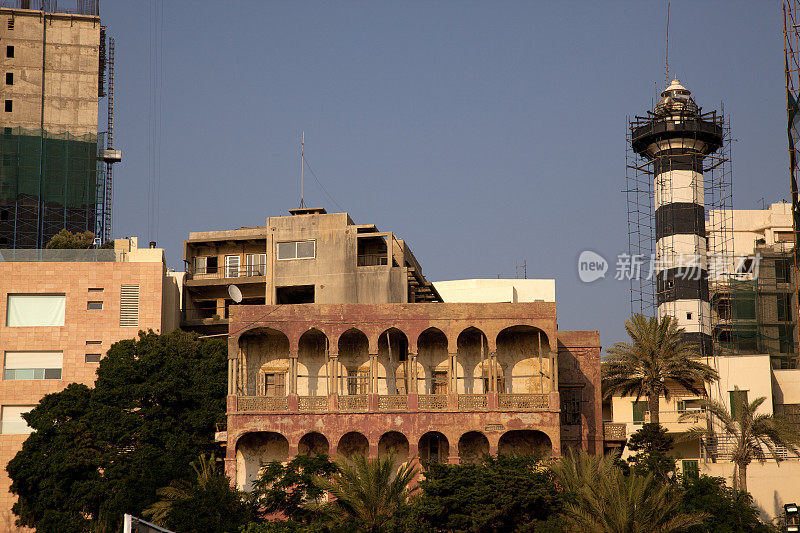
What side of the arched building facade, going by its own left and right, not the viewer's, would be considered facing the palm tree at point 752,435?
left

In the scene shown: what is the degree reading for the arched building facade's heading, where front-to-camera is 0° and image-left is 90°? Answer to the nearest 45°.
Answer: approximately 0°

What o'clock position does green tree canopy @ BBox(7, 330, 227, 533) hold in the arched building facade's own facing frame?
The green tree canopy is roughly at 3 o'clock from the arched building facade.

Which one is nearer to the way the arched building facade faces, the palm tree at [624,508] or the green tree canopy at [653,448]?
the palm tree

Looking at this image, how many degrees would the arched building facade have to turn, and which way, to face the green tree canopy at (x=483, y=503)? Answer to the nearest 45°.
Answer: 0° — it already faces it
